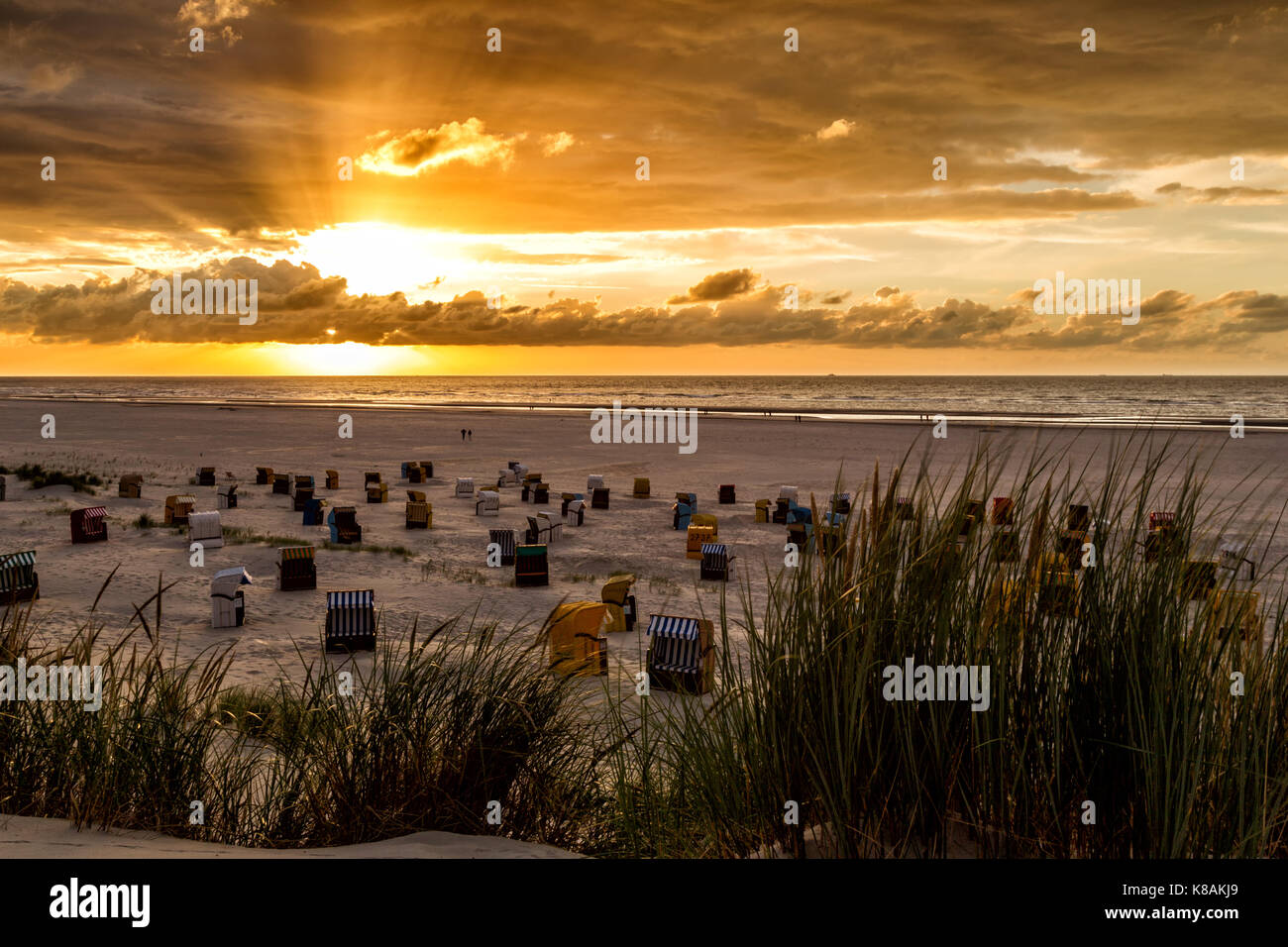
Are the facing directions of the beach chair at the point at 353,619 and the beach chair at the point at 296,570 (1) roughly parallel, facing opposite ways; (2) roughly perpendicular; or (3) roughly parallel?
roughly parallel
